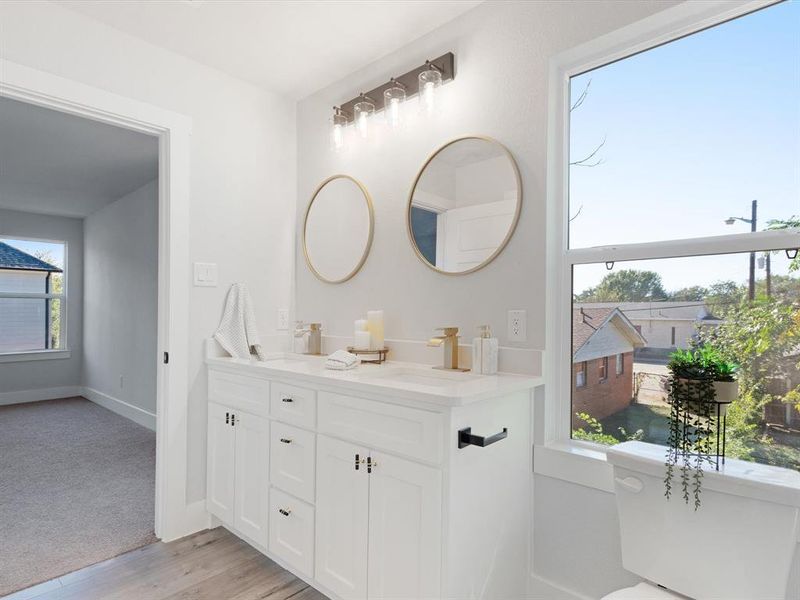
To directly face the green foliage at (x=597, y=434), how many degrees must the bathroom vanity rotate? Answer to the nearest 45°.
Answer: approximately 135° to its left

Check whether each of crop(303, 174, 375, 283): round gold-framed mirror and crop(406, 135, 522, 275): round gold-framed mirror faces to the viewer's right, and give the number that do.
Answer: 0

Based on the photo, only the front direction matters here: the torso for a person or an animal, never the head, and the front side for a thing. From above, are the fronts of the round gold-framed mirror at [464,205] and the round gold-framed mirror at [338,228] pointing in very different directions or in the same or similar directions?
same or similar directions

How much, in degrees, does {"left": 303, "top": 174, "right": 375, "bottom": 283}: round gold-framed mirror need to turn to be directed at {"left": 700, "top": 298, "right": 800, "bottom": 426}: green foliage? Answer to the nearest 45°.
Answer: approximately 90° to its left

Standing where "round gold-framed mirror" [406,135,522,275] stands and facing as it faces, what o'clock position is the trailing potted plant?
The trailing potted plant is roughly at 9 o'clock from the round gold-framed mirror.

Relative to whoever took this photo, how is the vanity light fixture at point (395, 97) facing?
facing the viewer and to the left of the viewer

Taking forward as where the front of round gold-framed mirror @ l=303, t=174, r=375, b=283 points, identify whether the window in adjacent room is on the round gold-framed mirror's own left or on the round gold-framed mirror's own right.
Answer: on the round gold-framed mirror's own right

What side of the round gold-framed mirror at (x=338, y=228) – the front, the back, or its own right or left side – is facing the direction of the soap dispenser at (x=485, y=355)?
left

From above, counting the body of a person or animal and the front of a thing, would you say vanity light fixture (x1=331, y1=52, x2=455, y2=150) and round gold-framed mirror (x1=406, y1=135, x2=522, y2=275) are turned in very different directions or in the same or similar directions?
same or similar directions

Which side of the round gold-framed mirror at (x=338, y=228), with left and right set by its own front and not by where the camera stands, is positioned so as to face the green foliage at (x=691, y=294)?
left

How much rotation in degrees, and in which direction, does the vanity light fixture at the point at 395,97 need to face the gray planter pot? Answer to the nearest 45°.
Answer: approximately 90° to its left

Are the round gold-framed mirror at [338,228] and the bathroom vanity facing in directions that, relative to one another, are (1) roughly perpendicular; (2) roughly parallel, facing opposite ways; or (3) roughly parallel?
roughly parallel
